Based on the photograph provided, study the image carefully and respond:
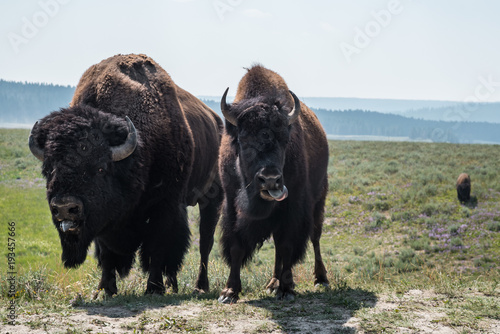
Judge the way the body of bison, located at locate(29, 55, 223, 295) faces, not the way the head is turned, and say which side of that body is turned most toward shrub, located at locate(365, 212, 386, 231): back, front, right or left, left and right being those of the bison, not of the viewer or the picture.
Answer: back

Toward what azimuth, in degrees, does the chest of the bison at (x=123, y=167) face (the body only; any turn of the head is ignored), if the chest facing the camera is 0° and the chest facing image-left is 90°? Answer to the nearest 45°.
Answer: approximately 45°

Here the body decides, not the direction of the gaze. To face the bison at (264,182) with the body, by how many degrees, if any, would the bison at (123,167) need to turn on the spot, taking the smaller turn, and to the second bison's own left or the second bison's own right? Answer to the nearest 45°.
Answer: approximately 90° to the second bison's own left

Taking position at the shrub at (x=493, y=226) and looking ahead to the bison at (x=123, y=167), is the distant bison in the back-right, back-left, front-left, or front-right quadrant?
back-right

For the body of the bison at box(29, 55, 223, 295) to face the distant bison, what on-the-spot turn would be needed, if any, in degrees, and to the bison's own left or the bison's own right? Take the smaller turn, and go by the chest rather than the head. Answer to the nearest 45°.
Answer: approximately 180°

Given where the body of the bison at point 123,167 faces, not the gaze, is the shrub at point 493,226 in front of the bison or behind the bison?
behind

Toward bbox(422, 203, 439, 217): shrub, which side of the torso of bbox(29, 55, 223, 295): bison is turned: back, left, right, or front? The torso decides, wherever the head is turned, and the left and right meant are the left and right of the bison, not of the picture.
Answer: back
